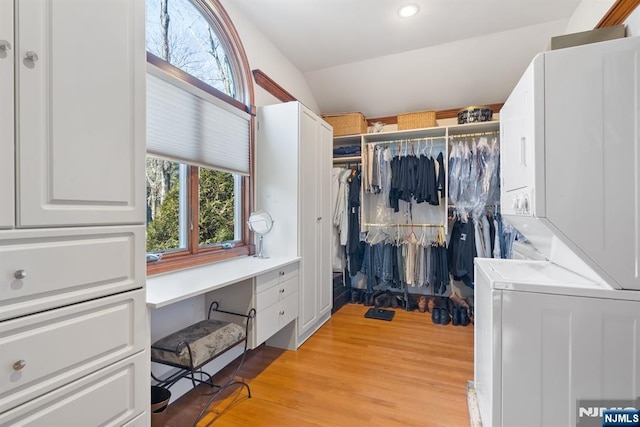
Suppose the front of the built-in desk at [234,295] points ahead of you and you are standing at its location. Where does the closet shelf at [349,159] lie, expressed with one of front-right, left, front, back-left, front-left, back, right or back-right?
left

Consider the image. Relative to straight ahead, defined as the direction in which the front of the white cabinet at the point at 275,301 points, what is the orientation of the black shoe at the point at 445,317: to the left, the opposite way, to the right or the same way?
to the right

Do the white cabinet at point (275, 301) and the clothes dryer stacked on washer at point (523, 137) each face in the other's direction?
yes

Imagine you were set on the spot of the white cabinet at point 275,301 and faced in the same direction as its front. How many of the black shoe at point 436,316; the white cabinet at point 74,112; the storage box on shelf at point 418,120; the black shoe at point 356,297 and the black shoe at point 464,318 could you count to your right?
1

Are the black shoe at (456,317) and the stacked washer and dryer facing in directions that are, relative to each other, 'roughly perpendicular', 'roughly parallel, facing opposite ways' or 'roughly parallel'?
roughly perpendicular

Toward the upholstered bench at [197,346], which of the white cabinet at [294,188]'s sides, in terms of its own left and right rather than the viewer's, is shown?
right

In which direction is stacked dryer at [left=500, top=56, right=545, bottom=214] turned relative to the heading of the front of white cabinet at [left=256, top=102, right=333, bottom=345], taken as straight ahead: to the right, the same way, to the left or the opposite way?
the opposite way

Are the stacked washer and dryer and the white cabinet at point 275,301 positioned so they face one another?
yes

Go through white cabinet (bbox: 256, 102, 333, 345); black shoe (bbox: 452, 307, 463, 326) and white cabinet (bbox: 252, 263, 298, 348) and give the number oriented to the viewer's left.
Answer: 0

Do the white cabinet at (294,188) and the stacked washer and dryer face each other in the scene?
yes

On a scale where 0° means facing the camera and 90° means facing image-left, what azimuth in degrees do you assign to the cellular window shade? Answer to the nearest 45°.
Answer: approximately 315°

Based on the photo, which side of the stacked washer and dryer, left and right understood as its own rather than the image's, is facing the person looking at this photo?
left

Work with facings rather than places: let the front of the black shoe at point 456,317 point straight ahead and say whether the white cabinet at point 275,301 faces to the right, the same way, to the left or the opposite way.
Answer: to the left

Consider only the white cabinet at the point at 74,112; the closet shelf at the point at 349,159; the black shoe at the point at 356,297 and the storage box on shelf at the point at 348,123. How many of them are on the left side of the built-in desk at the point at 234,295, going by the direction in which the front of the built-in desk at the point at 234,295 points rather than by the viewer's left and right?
3

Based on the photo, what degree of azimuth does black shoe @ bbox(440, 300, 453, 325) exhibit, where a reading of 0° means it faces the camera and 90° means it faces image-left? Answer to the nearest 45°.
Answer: approximately 0°

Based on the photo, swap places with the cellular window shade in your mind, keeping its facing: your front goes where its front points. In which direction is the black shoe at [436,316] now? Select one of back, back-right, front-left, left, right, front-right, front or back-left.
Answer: front-left
